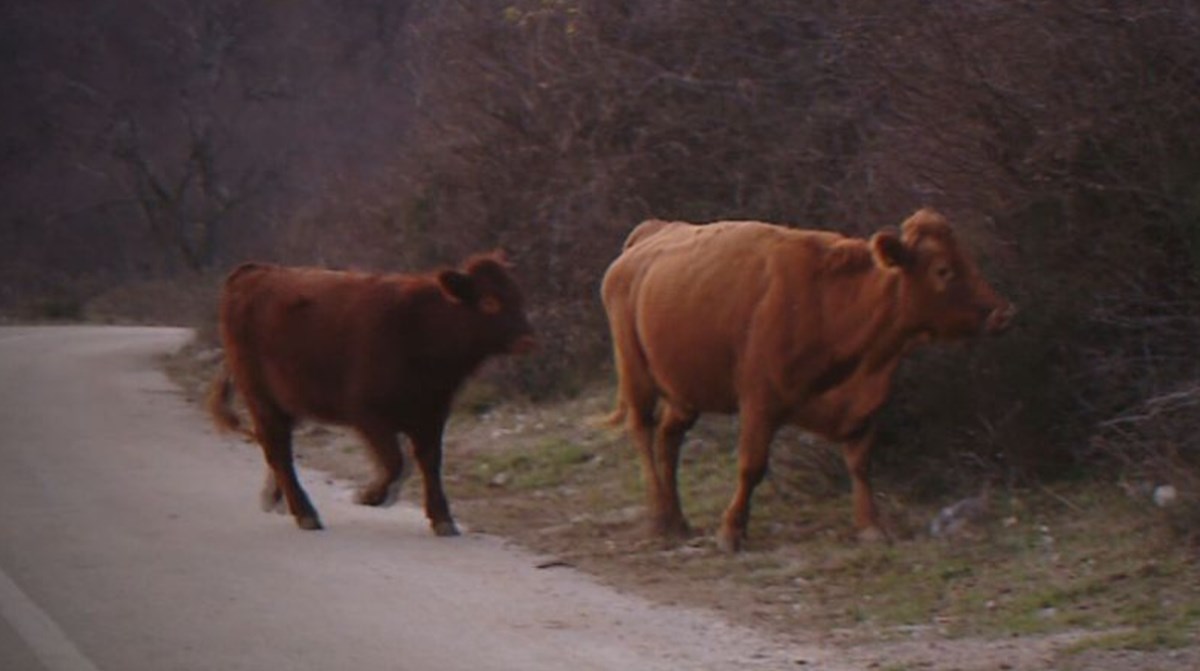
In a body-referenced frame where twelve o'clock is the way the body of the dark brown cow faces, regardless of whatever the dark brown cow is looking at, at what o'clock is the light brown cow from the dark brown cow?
The light brown cow is roughly at 1 o'clock from the dark brown cow.

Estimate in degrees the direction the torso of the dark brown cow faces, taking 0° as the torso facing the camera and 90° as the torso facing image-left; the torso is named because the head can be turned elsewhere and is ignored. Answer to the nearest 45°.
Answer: approximately 270°
